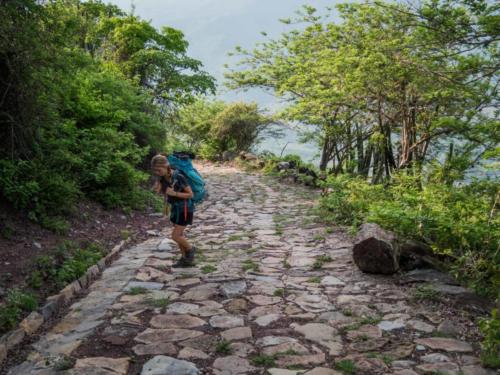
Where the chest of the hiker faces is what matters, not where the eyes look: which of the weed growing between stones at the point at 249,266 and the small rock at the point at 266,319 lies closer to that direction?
the small rock

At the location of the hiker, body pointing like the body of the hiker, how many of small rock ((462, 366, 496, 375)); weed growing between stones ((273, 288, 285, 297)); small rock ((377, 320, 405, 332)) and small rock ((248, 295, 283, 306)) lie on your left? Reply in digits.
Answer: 4

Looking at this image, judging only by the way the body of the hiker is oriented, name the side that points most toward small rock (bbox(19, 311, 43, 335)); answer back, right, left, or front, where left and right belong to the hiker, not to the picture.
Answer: front

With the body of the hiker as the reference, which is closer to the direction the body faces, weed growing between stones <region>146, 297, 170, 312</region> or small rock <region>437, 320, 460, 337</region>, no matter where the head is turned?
the weed growing between stones

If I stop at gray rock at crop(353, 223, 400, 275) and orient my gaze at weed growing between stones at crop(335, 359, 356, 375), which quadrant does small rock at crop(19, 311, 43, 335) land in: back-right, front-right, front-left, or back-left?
front-right

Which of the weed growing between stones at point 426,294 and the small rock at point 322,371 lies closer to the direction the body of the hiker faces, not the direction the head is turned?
the small rock

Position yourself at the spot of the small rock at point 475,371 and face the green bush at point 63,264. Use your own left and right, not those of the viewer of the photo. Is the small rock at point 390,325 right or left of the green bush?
right

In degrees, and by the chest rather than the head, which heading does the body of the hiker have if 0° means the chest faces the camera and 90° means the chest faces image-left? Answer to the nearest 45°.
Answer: approximately 45°

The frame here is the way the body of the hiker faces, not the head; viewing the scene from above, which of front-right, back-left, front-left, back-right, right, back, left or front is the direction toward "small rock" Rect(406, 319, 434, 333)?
left

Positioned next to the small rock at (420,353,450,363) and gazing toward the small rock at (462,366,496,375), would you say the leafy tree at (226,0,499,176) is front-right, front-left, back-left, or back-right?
back-left

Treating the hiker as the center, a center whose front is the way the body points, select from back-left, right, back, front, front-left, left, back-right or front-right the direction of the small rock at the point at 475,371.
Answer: left

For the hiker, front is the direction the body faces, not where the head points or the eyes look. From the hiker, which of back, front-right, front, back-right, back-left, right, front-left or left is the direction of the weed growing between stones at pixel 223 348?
front-left

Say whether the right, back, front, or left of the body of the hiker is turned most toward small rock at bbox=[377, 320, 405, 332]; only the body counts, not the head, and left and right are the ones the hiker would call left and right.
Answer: left

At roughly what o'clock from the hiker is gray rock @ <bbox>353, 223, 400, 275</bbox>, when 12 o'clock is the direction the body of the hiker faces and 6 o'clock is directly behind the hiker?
The gray rock is roughly at 8 o'clock from the hiker.

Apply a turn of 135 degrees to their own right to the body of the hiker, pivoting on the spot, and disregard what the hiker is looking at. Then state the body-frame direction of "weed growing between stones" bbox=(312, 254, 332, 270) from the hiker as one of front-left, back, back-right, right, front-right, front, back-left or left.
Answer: right
